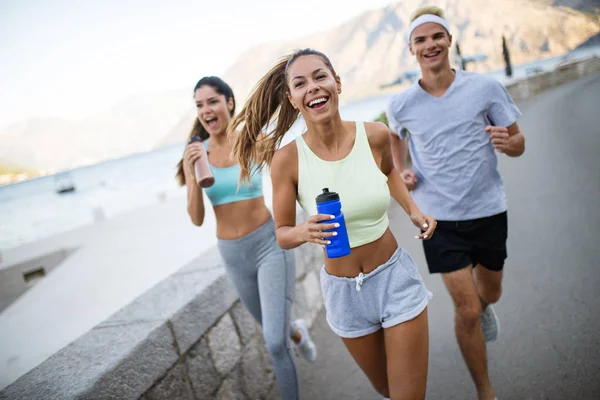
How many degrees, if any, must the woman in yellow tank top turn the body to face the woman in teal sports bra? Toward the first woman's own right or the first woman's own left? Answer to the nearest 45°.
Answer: approximately 135° to the first woman's own right

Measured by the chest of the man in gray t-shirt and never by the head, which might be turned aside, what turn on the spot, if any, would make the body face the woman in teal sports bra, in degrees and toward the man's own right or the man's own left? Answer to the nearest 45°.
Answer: approximately 90° to the man's own right

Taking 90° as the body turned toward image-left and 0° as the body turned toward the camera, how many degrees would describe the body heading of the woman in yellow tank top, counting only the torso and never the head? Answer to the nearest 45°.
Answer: approximately 0°

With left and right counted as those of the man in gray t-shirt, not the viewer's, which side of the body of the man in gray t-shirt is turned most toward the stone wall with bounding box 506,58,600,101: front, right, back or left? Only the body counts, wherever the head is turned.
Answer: back

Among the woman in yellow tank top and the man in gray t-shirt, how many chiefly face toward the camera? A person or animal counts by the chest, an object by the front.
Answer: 2

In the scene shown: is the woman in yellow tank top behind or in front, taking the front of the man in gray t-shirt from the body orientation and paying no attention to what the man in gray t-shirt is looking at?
in front

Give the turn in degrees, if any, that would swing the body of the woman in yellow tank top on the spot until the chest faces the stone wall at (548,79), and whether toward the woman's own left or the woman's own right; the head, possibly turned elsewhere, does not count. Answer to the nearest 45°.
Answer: approximately 135° to the woman's own left

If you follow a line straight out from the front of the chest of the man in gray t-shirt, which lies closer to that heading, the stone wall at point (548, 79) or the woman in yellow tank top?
the woman in yellow tank top

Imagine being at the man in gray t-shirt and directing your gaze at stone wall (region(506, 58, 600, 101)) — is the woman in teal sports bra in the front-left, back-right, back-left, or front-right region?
back-left
